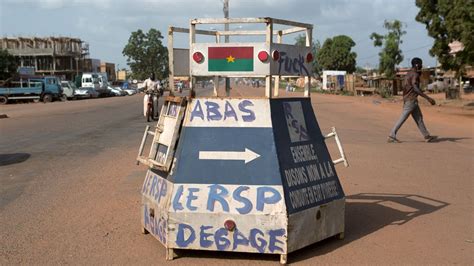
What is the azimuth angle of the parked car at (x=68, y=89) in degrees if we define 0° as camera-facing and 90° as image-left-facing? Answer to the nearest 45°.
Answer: approximately 315°

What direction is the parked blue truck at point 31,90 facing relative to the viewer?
to the viewer's right
